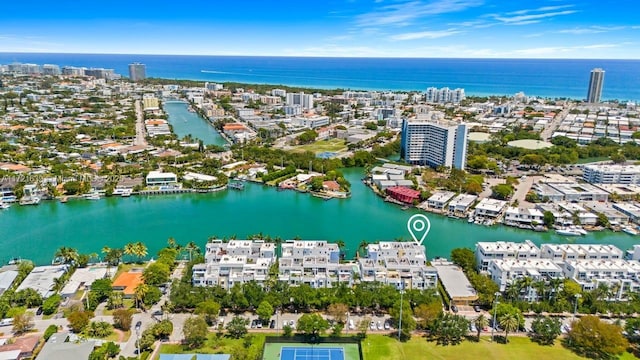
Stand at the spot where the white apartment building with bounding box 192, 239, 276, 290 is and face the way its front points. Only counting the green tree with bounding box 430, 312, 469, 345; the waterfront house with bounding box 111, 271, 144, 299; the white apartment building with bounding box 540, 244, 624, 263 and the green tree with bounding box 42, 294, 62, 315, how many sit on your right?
2
